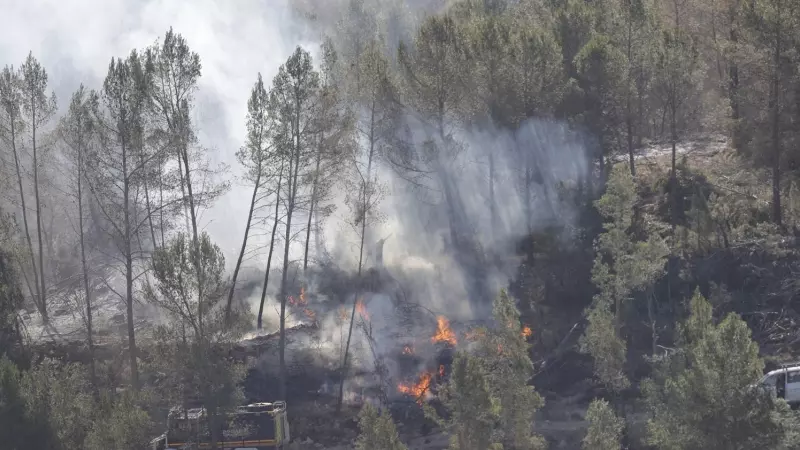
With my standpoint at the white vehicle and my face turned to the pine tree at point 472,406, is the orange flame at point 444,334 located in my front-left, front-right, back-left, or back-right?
front-right

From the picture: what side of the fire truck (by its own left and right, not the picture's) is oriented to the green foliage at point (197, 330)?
left

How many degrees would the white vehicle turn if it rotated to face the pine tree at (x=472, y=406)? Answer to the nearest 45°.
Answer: approximately 45° to its left

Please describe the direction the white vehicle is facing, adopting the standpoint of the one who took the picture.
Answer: facing to the left of the viewer

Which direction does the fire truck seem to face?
to the viewer's left

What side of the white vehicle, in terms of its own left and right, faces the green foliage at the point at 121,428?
front

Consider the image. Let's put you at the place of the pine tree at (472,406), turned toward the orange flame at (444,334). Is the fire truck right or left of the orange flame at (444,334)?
left

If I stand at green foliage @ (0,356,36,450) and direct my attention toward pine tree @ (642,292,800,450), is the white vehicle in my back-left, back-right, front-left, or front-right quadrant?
front-left

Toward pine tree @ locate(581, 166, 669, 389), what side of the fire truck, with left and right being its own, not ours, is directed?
back

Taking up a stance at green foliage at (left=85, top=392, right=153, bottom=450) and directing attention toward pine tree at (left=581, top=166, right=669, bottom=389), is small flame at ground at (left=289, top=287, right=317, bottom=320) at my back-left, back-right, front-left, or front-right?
front-left
